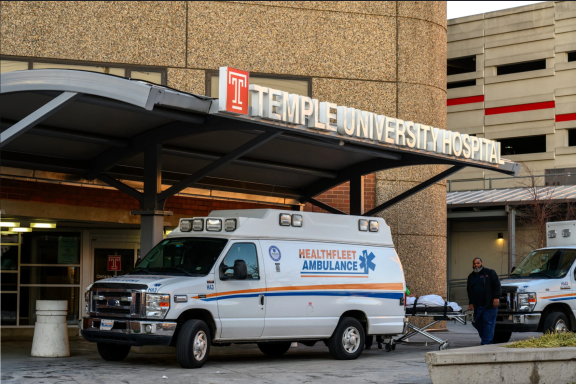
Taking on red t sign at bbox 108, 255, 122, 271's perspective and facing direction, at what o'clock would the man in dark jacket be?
The man in dark jacket is roughly at 10 o'clock from the red t sign.

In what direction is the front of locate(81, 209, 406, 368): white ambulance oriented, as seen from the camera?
facing the viewer and to the left of the viewer

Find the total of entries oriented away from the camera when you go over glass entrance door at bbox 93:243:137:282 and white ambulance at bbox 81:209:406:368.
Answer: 0

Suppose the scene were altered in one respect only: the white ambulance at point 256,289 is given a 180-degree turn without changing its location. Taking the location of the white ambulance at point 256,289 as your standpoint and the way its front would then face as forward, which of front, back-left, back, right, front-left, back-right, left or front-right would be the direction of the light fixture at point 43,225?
left

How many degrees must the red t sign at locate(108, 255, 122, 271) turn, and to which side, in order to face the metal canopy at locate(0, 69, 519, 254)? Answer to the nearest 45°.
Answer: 0° — it already faces it

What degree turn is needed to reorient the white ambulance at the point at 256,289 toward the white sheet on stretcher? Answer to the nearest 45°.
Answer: approximately 180°

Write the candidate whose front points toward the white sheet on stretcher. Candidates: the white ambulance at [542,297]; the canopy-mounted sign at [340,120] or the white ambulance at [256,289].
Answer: the white ambulance at [542,297]

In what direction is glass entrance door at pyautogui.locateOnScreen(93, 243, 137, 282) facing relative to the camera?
toward the camera

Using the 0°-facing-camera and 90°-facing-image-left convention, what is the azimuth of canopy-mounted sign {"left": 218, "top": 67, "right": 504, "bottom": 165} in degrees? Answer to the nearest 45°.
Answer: approximately 315°

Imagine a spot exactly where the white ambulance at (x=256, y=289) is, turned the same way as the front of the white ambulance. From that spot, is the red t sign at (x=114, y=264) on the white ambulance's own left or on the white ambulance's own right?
on the white ambulance's own right

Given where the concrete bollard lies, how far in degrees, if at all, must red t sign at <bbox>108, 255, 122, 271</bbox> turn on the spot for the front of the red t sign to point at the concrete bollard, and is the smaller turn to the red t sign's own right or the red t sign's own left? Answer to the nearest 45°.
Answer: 0° — it already faces it

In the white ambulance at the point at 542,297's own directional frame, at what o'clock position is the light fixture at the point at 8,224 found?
The light fixture is roughly at 1 o'clock from the white ambulance.

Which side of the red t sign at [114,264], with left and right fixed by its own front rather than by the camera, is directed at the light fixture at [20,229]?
right

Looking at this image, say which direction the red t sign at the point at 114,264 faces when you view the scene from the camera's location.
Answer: facing the viewer

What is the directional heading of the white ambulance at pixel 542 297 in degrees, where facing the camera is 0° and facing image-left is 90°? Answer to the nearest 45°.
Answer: approximately 45°

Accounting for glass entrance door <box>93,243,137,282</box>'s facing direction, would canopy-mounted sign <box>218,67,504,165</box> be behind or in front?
in front
